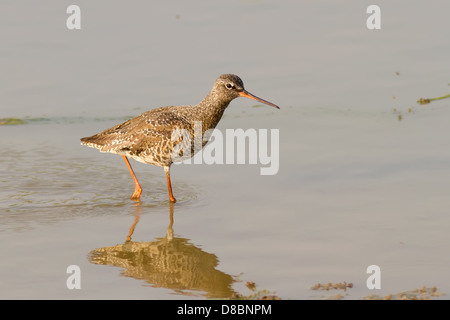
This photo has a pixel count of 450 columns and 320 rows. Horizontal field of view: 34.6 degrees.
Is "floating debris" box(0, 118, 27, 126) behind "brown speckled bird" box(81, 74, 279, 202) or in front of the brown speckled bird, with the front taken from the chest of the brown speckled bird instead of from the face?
behind

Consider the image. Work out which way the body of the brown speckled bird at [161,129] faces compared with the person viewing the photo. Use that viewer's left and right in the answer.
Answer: facing to the right of the viewer

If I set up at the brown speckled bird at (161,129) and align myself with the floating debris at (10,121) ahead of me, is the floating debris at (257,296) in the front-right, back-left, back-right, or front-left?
back-left

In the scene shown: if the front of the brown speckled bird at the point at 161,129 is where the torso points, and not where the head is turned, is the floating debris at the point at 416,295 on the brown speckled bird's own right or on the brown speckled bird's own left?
on the brown speckled bird's own right

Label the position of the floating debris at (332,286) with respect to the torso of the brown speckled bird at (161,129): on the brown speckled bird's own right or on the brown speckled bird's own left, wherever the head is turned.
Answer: on the brown speckled bird's own right

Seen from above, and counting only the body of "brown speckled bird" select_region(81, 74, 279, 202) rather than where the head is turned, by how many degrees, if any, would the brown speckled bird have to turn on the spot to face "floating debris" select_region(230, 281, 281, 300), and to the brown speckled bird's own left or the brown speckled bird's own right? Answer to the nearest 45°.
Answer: approximately 90° to the brown speckled bird's own right

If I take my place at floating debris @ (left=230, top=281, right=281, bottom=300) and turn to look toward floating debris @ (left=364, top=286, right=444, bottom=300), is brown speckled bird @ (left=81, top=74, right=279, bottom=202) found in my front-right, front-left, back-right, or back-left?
back-left
